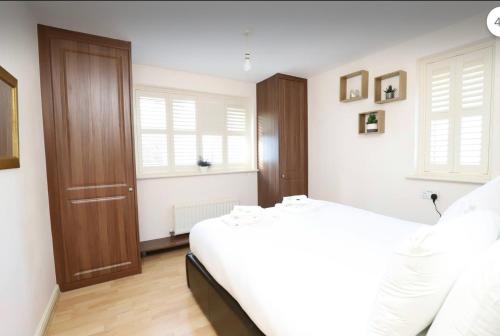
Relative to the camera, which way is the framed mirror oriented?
to the viewer's right

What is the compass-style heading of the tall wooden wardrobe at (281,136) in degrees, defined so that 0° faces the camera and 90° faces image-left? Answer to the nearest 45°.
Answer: approximately 315°

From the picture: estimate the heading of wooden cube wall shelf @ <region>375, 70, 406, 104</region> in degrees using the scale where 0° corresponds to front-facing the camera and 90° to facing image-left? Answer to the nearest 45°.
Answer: approximately 45°

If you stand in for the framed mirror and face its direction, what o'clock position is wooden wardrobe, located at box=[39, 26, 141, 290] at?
The wooden wardrobe is roughly at 10 o'clock from the framed mirror.

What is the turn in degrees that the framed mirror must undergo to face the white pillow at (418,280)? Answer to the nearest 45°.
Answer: approximately 45° to its right

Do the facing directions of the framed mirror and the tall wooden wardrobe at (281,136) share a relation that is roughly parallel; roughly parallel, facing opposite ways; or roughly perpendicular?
roughly perpendicular

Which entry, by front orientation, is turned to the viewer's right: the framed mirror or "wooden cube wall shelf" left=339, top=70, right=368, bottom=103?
the framed mirror

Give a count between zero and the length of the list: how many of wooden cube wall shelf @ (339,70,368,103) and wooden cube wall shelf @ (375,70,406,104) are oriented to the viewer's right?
0

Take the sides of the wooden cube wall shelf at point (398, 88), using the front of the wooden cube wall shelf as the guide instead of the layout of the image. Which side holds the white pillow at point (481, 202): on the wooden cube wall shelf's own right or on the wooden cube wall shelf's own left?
on the wooden cube wall shelf's own left

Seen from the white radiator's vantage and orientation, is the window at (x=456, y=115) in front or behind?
in front

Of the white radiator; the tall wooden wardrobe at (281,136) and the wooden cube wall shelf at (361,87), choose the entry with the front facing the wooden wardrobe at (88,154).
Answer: the wooden cube wall shelf

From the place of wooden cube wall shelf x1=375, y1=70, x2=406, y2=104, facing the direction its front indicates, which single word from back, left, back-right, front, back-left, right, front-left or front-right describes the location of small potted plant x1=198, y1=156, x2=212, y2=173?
front-right

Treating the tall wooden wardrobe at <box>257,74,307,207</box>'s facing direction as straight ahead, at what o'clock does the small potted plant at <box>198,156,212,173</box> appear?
The small potted plant is roughly at 4 o'clock from the tall wooden wardrobe.

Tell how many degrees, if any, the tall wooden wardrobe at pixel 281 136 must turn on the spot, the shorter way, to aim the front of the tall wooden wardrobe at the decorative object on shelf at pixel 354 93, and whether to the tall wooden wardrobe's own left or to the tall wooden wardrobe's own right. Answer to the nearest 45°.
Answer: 0° — it already faces it

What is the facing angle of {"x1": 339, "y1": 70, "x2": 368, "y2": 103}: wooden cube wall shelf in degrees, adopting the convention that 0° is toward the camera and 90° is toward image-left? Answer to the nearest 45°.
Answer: approximately 45°
